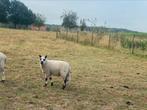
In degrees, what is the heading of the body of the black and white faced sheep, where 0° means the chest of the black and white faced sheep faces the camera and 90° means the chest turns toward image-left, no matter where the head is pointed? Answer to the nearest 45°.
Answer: approximately 90°
